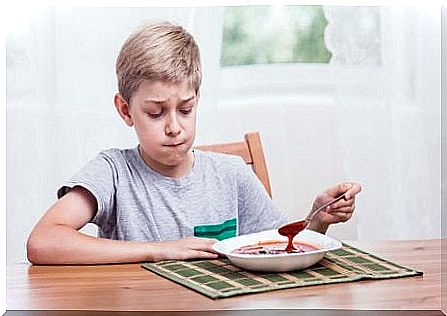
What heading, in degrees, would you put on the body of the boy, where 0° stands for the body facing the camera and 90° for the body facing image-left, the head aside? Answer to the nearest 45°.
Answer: approximately 315°
